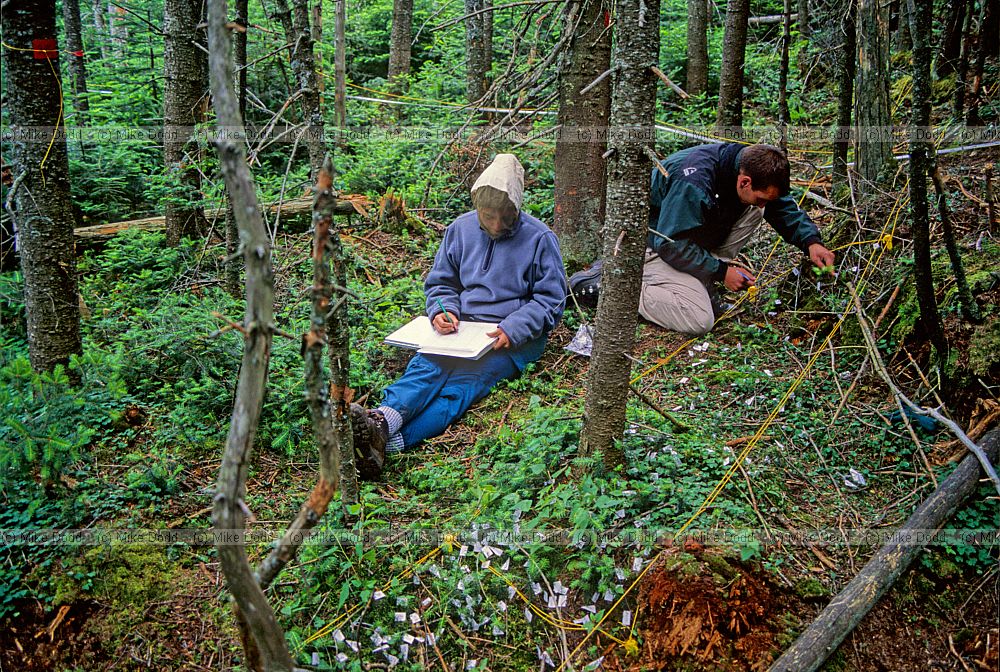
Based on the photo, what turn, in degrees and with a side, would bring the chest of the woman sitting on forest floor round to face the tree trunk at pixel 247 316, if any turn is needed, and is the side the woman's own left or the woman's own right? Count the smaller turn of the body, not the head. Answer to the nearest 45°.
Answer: approximately 45° to the woman's own left

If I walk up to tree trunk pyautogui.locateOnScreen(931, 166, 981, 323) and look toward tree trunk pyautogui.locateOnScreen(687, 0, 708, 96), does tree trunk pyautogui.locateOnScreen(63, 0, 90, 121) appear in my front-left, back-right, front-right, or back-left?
front-left

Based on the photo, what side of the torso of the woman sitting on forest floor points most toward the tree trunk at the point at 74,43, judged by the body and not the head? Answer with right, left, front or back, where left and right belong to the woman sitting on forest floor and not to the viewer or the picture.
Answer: right

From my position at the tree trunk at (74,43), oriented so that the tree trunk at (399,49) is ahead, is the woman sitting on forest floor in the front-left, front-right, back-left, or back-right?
front-right

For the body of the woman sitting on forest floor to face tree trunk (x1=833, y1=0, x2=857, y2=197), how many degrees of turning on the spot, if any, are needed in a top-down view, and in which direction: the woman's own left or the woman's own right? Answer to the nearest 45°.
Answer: approximately 135° to the woman's own left

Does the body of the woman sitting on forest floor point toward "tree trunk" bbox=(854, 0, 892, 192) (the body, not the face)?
no

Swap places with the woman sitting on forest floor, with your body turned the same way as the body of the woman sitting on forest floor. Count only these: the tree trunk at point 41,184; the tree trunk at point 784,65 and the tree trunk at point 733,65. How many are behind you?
2

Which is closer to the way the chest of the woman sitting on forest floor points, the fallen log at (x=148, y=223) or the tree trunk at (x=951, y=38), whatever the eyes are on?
the fallen log

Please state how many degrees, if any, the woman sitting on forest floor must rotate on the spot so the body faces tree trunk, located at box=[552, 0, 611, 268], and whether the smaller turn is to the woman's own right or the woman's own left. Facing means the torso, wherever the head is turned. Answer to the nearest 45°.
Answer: approximately 180°

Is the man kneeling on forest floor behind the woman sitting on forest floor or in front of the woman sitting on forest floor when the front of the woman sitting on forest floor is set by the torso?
behind

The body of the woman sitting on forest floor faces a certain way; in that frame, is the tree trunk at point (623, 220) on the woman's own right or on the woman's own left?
on the woman's own left

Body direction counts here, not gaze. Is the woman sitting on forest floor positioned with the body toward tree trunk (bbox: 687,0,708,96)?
no

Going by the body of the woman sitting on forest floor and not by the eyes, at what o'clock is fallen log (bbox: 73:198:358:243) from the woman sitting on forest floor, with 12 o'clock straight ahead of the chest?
The fallen log is roughly at 3 o'clock from the woman sitting on forest floor.

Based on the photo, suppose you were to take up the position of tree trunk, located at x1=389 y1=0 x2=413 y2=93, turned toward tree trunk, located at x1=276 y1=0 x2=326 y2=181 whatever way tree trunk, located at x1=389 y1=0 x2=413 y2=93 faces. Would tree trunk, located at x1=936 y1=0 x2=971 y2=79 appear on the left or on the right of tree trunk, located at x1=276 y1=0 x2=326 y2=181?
left

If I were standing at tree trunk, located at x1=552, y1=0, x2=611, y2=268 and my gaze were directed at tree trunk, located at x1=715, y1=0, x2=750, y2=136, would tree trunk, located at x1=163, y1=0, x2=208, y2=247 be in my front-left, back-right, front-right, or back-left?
back-left

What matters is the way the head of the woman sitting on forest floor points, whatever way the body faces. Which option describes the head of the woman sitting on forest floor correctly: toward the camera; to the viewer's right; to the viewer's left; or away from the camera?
toward the camera

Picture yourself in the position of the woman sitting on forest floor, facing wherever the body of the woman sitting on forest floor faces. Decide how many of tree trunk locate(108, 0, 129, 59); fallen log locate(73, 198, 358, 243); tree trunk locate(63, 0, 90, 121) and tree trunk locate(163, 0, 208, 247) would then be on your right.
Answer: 4

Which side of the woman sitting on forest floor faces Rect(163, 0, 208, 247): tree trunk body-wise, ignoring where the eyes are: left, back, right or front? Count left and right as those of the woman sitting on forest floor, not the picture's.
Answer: right

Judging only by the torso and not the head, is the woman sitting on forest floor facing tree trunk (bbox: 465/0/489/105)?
no

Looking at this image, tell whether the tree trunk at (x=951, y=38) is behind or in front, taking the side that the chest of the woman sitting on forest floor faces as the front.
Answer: behind
